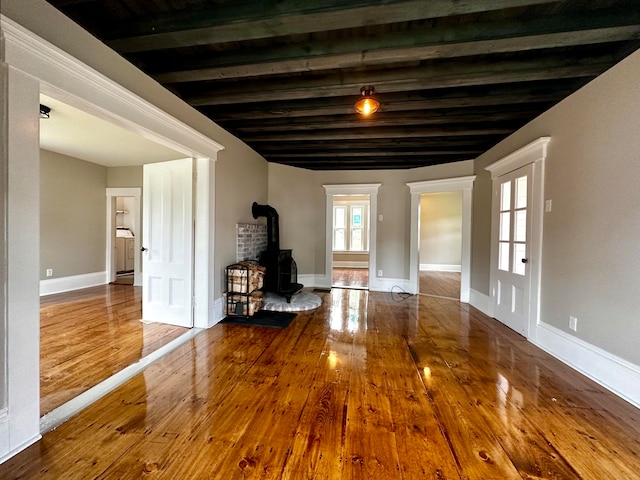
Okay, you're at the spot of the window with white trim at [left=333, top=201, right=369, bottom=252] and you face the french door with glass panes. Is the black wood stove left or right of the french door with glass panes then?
right

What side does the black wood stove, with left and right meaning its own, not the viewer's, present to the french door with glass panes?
front

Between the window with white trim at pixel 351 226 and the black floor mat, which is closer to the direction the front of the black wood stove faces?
the black floor mat

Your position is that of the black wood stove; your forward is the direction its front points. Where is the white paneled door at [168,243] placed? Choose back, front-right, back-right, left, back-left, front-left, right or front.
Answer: right
